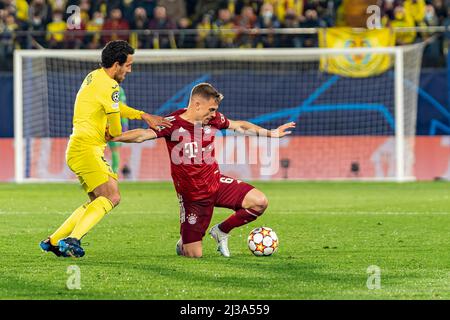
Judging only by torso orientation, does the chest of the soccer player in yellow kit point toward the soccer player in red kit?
yes

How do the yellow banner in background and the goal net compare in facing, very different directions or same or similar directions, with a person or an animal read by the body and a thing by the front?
same or similar directions

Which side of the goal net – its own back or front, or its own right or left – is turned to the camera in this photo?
front

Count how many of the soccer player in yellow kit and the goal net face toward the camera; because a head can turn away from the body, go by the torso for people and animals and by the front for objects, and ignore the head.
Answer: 1

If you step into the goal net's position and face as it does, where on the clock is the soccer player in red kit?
The soccer player in red kit is roughly at 12 o'clock from the goal net.

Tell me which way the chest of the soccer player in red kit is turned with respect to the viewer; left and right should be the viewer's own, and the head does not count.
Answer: facing the viewer and to the right of the viewer

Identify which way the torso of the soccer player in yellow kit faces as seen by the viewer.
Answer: to the viewer's right

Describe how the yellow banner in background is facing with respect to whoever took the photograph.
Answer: facing the viewer

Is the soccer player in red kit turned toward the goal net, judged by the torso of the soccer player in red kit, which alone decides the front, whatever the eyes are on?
no

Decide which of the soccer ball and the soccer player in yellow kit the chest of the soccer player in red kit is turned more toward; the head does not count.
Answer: the soccer ball

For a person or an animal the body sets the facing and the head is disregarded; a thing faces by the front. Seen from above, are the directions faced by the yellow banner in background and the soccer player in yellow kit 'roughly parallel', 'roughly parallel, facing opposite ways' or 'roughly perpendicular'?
roughly perpendicular

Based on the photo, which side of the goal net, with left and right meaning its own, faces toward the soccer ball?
front

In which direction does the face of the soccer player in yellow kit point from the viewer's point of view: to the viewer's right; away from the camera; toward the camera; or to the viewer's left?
to the viewer's right

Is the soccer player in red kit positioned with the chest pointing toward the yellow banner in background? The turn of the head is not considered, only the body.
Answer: no
